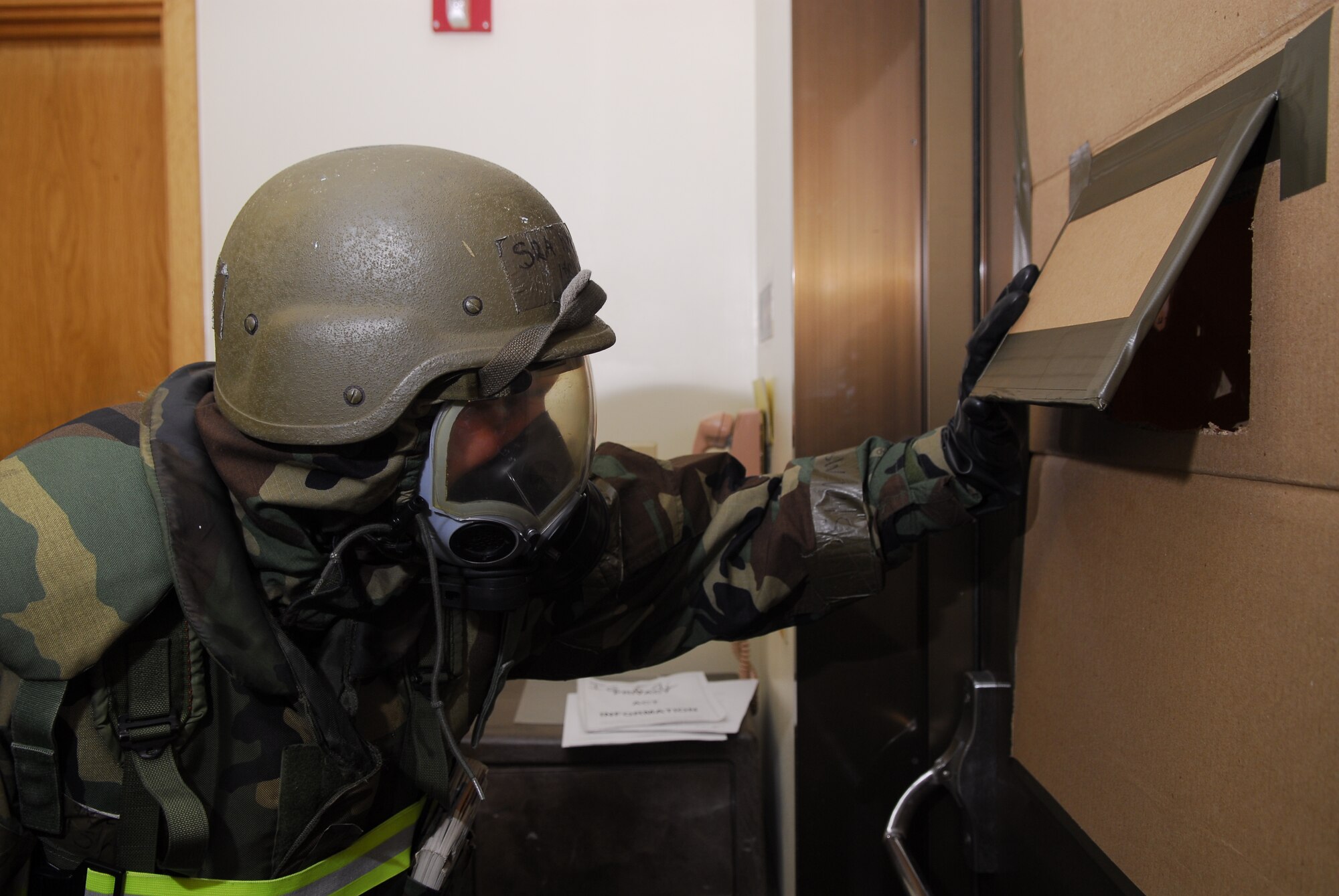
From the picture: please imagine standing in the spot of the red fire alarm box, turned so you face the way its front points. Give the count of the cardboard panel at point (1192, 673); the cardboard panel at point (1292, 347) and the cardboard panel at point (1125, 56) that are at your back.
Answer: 0

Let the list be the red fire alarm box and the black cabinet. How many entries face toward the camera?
2

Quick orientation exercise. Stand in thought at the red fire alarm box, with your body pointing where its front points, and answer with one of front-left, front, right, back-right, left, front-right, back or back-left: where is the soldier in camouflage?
front

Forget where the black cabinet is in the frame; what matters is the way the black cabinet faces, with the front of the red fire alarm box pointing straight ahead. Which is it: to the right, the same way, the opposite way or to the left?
the same way

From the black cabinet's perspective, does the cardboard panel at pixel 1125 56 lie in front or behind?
in front

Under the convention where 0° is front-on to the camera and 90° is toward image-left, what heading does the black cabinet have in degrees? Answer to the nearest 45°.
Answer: approximately 0°

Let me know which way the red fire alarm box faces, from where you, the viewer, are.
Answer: facing the viewer
